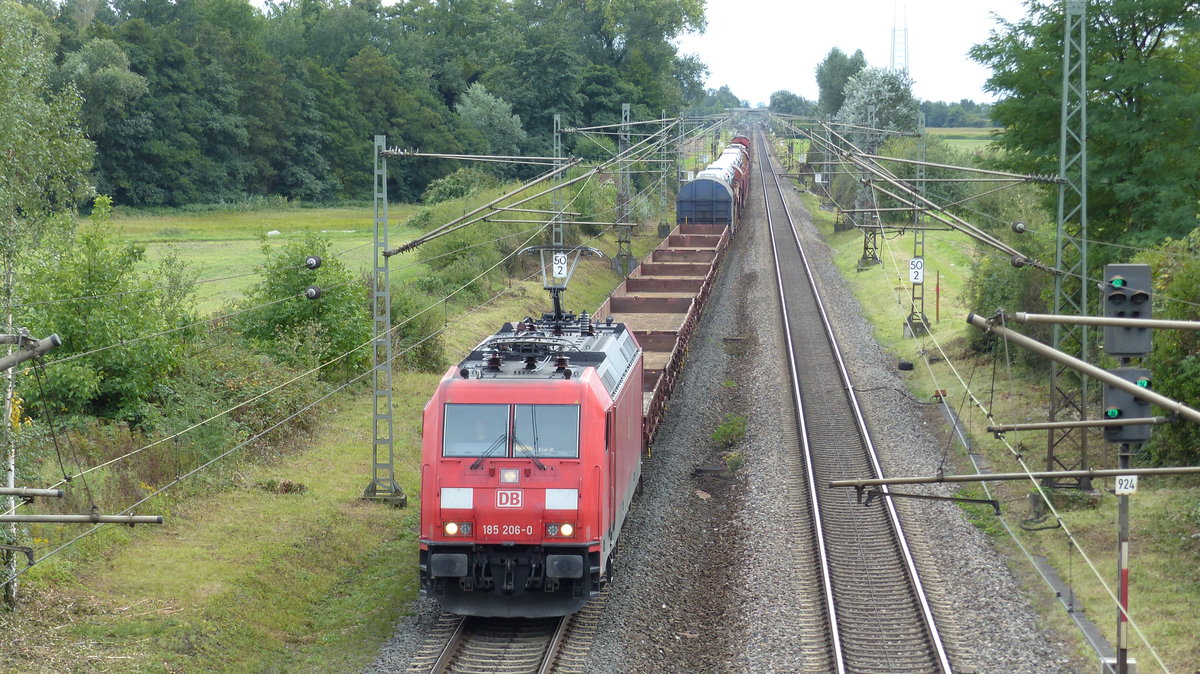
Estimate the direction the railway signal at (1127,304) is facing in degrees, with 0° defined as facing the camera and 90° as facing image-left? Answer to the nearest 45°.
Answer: approximately 0°

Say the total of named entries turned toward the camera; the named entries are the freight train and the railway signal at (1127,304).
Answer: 2

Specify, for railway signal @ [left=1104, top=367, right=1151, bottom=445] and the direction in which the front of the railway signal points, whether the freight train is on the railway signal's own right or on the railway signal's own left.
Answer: on the railway signal's own right

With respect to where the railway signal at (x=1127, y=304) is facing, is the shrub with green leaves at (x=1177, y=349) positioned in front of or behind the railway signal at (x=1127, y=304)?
behind

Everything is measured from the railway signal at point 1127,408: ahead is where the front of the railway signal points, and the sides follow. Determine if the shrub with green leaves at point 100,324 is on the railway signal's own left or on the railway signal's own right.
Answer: on the railway signal's own right

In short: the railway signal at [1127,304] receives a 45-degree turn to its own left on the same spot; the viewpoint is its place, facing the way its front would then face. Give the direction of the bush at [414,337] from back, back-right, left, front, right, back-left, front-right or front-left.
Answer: back
